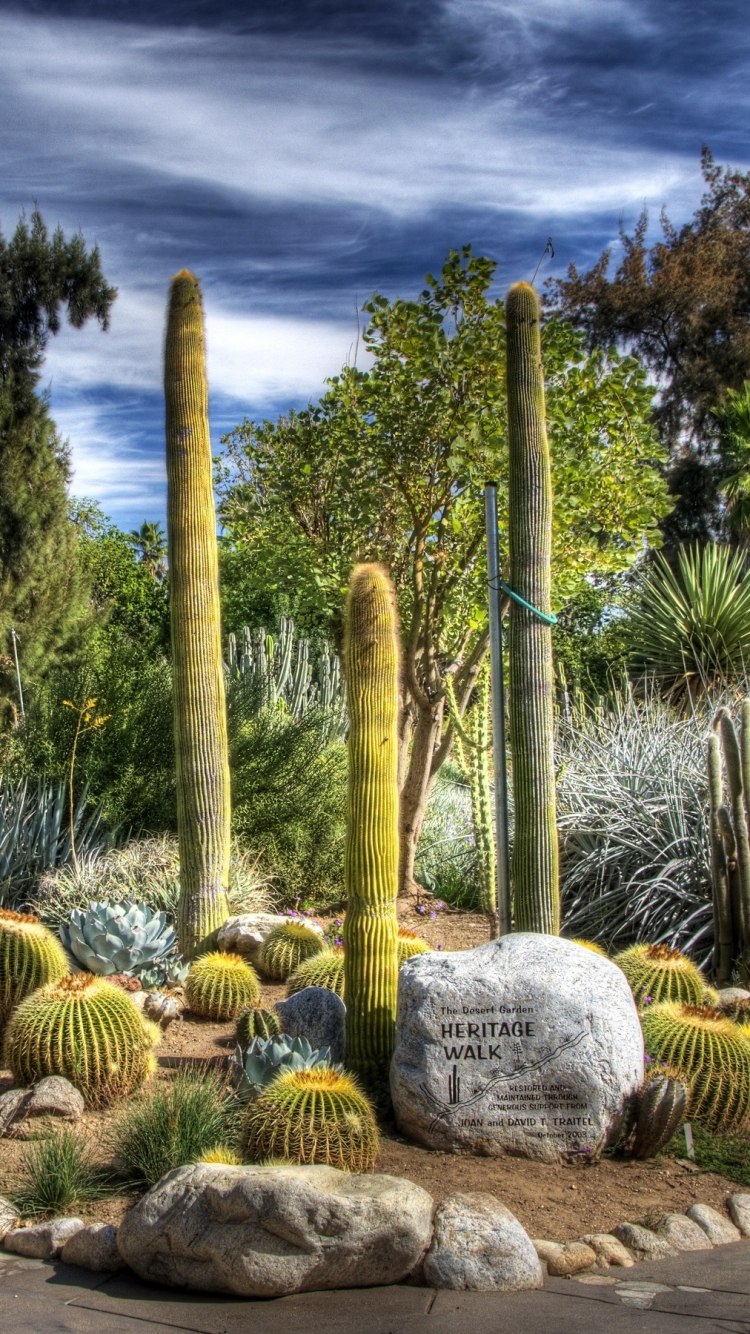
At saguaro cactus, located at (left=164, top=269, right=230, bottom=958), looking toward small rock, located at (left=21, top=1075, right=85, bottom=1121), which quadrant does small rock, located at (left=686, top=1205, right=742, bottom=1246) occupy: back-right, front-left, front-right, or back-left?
front-left

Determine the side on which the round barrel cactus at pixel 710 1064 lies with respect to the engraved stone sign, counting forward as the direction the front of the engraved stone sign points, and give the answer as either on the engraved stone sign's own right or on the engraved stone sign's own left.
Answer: on the engraved stone sign's own left

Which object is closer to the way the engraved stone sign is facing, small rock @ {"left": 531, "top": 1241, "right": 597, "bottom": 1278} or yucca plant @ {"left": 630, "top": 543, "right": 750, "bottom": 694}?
the small rock

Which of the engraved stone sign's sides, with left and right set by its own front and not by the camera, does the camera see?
front

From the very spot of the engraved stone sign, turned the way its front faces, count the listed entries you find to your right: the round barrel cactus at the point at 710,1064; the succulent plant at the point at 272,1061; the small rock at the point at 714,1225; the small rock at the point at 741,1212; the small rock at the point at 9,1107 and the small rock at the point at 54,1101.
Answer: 3

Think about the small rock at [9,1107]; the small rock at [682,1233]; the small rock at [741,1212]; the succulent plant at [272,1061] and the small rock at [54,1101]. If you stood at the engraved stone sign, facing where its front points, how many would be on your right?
3

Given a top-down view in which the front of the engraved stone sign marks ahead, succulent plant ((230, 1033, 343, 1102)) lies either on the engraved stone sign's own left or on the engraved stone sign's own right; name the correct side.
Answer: on the engraved stone sign's own right

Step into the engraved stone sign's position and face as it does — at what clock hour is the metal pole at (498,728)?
The metal pole is roughly at 6 o'clock from the engraved stone sign.

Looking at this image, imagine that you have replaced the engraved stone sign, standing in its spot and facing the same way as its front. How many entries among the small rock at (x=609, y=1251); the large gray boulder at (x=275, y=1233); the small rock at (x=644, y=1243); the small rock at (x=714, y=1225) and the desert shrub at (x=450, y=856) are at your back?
1

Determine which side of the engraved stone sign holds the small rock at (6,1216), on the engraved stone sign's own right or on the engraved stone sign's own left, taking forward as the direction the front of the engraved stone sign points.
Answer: on the engraved stone sign's own right

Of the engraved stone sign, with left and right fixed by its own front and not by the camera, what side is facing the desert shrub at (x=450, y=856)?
back

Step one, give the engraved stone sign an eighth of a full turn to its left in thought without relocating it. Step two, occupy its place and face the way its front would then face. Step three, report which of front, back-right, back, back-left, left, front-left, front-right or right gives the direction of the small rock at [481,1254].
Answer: front-right

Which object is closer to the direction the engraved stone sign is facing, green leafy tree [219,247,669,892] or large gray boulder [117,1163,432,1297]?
the large gray boulder

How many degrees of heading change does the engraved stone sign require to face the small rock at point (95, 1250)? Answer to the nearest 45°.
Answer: approximately 45° to its right

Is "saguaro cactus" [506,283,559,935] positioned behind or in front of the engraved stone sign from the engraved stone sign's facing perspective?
behind
